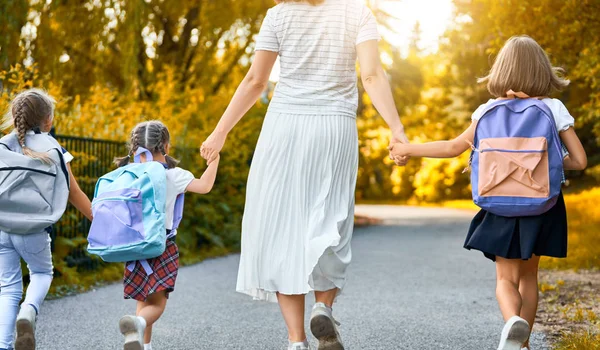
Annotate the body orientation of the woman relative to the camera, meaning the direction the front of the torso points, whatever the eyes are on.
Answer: away from the camera

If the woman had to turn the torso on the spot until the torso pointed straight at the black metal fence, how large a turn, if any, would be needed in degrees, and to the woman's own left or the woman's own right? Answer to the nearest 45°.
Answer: approximately 45° to the woman's own left
